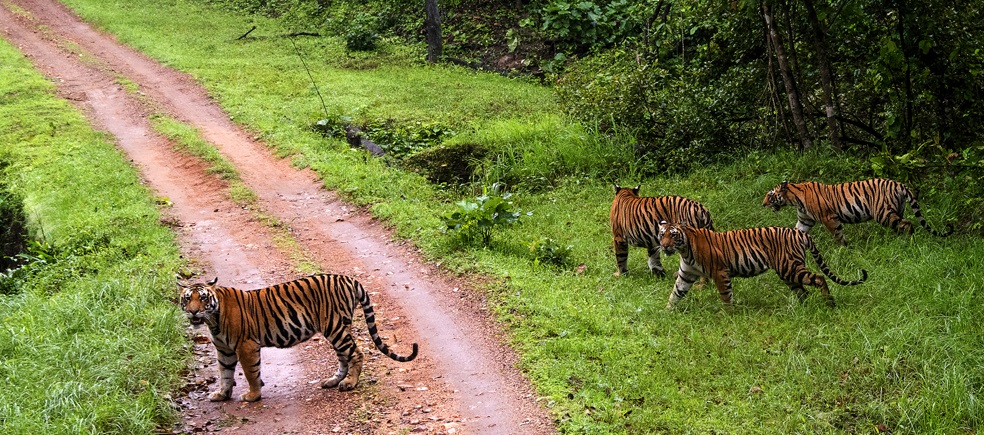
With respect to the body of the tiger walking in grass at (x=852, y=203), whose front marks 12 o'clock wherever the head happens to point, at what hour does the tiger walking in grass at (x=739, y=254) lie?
the tiger walking in grass at (x=739, y=254) is roughly at 10 o'clock from the tiger walking in grass at (x=852, y=203).

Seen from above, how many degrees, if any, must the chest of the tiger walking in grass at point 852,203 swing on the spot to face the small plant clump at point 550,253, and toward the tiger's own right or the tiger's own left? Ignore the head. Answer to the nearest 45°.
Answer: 0° — it already faces it

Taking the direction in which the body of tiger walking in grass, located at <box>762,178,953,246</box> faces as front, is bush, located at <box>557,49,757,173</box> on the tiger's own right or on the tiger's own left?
on the tiger's own right

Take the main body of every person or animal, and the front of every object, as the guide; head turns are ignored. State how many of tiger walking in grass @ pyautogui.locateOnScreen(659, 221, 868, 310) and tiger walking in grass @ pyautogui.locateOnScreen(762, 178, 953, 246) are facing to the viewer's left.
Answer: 2

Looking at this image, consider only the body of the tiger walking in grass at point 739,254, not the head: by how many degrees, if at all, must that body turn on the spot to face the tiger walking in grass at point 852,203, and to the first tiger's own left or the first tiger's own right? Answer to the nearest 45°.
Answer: approximately 135° to the first tiger's own right

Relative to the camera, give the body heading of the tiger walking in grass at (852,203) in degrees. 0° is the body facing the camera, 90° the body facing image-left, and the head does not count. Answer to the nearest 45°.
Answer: approximately 90°

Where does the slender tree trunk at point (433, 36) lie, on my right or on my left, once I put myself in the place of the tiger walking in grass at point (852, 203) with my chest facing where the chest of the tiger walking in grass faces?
on my right

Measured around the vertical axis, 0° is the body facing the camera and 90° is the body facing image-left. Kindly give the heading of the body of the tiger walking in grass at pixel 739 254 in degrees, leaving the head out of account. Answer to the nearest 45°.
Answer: approximately 90°

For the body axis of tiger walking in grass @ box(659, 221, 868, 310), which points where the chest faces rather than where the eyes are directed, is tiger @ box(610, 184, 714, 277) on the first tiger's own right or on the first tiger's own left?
on the first tiger's own right

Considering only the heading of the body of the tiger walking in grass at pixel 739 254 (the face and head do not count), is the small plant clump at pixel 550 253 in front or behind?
in front
